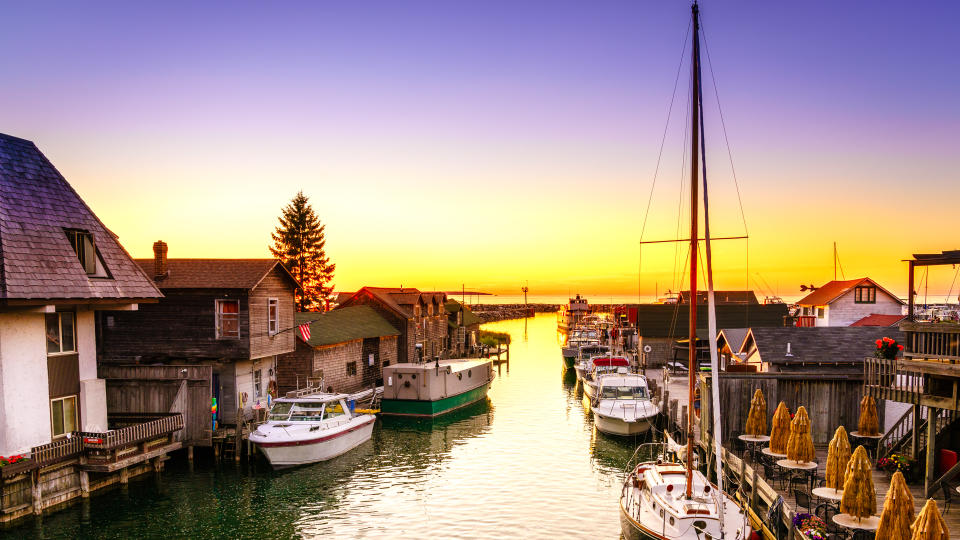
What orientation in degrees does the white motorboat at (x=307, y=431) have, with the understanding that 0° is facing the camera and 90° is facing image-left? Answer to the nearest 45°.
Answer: approximately 45°

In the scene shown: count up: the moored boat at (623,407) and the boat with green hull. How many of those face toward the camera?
1

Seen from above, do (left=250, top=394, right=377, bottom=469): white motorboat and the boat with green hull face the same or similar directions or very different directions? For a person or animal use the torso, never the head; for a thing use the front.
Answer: very different directions

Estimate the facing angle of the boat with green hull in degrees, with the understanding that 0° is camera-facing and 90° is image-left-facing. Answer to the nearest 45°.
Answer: approximately 225°
